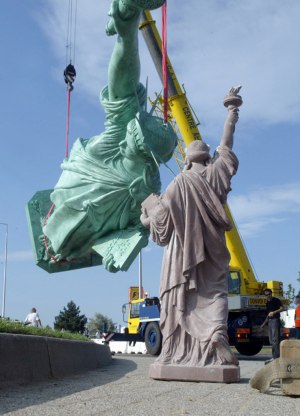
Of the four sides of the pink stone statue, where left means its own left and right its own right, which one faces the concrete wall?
left

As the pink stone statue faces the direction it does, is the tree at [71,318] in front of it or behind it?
in front

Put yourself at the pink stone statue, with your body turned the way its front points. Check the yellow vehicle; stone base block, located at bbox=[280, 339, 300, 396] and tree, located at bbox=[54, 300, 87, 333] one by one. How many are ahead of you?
2

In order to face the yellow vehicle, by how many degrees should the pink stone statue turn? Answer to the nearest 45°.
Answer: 0° — it already faces it

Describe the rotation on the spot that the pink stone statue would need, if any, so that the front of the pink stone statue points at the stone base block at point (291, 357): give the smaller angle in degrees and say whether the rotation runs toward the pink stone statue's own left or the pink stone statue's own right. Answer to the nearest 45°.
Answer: approximately 135° to the pink stone statue's own right

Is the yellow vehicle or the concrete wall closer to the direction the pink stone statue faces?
the yellow vehicle

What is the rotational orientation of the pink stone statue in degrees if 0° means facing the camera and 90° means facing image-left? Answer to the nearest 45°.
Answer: approximately 180°
